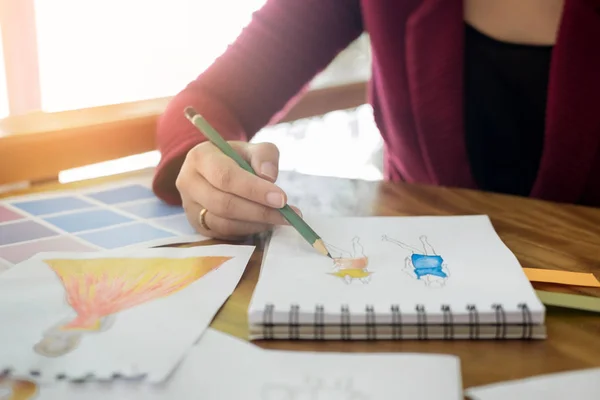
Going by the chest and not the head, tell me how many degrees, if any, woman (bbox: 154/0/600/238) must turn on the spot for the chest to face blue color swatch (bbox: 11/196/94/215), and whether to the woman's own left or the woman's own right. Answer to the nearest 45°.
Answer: approximately 45° to the woman's own right

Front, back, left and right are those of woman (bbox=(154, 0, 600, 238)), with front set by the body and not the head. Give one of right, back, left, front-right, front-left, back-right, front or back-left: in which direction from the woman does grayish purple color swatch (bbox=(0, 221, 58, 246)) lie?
front-right

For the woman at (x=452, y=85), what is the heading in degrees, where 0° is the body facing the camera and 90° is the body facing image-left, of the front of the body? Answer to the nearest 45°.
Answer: approximately 0°

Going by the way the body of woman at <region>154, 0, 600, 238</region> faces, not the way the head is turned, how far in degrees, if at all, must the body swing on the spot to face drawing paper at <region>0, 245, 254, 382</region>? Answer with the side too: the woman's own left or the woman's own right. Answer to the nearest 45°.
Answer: approximately 45° to the woman's own right
